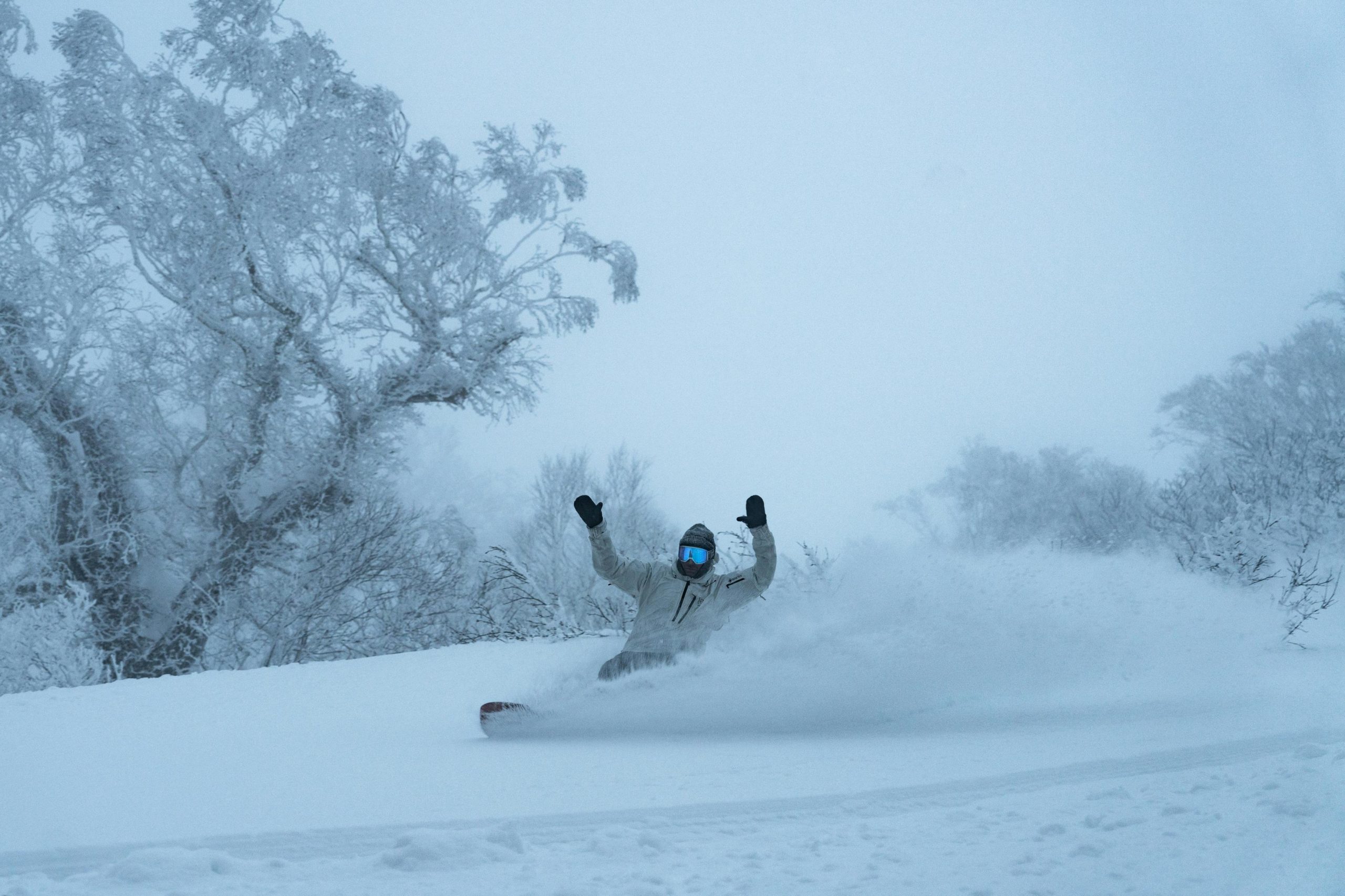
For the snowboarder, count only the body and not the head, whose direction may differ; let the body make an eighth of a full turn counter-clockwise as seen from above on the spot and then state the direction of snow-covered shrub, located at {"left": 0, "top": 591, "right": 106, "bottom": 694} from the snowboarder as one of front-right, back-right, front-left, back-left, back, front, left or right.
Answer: back

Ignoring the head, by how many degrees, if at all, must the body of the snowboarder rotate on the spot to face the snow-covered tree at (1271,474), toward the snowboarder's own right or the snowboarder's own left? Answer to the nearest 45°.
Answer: approximately 135° to the snowboarder's own left

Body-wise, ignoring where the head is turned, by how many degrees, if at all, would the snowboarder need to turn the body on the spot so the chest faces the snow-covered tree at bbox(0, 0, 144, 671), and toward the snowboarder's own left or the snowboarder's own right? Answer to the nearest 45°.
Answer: approximately 135° to the snowboarder's own right

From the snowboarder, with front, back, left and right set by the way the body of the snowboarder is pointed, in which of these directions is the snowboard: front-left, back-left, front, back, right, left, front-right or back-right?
front-right
